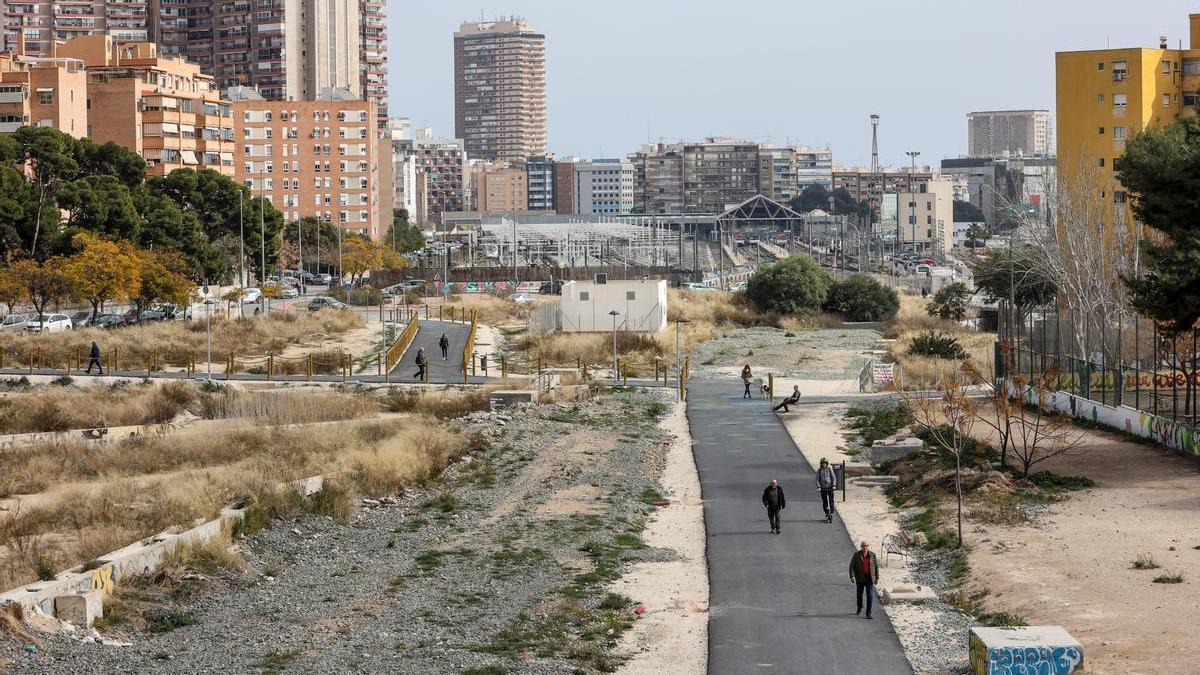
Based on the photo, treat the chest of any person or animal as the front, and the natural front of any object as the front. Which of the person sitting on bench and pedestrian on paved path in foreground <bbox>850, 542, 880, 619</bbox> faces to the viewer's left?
the person sitting on bench

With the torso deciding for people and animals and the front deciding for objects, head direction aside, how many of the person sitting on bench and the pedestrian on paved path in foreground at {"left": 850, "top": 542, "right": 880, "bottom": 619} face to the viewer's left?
1

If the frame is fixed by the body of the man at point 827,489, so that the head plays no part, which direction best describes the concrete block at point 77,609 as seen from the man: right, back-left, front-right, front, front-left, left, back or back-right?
front-right

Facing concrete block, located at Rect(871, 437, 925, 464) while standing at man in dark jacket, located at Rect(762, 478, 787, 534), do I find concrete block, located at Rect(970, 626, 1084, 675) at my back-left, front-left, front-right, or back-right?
back-right

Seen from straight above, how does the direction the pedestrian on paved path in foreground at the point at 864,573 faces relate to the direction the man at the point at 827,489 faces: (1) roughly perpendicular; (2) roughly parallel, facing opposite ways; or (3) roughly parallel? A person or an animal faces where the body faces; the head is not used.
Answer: roughly parallel

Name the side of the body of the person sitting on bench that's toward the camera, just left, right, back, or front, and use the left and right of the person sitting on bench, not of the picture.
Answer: left

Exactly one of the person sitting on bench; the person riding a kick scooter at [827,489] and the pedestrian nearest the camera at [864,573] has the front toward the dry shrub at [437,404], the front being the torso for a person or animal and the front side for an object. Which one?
the person sitting on bench

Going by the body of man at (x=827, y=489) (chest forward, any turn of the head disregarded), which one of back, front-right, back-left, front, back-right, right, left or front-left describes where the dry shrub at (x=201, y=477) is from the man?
right

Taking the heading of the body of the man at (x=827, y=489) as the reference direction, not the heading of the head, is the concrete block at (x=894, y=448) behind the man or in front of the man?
behind

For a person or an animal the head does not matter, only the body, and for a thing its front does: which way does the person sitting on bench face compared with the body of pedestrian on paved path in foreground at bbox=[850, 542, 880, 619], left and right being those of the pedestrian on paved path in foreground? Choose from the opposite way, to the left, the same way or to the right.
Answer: to the right

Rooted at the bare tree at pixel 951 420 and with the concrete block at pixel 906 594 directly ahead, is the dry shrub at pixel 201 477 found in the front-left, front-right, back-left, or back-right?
front-right

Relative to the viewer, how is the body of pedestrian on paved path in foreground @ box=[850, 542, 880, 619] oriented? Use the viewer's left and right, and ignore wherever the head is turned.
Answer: facing the viewer

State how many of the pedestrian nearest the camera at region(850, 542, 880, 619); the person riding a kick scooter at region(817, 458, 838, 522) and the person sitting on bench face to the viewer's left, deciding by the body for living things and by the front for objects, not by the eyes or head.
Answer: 1

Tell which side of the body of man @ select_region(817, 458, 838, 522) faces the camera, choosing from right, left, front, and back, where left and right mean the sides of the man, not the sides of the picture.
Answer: front

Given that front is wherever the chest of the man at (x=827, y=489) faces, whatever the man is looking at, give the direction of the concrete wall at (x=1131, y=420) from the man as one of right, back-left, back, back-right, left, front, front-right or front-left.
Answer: back-left

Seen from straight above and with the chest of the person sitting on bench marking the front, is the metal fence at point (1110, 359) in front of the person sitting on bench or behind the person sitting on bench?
behind

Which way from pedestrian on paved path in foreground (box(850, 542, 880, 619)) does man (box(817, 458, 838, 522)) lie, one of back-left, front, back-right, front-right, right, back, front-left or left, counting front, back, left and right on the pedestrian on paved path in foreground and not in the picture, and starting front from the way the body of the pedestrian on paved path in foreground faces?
back
